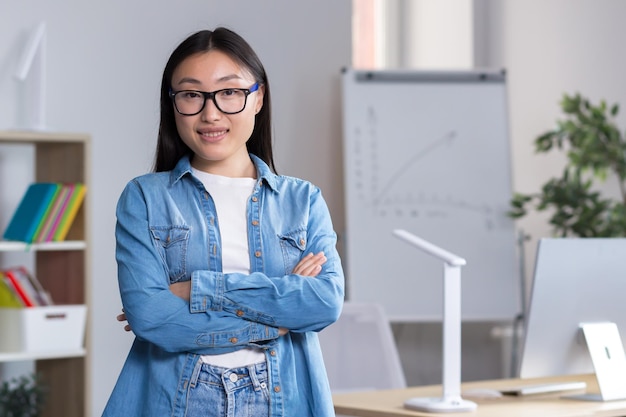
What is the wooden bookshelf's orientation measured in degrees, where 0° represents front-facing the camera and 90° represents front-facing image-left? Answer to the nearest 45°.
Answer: approximately 0°

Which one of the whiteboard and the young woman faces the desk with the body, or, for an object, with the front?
the whiteboard

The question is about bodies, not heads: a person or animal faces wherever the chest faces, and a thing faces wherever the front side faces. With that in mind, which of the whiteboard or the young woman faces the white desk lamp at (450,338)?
the whiteboard

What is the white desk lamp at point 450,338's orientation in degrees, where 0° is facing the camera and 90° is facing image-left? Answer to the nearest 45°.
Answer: approximately 90°

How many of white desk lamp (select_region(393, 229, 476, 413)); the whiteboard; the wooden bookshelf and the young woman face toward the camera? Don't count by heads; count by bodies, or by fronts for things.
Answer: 3
